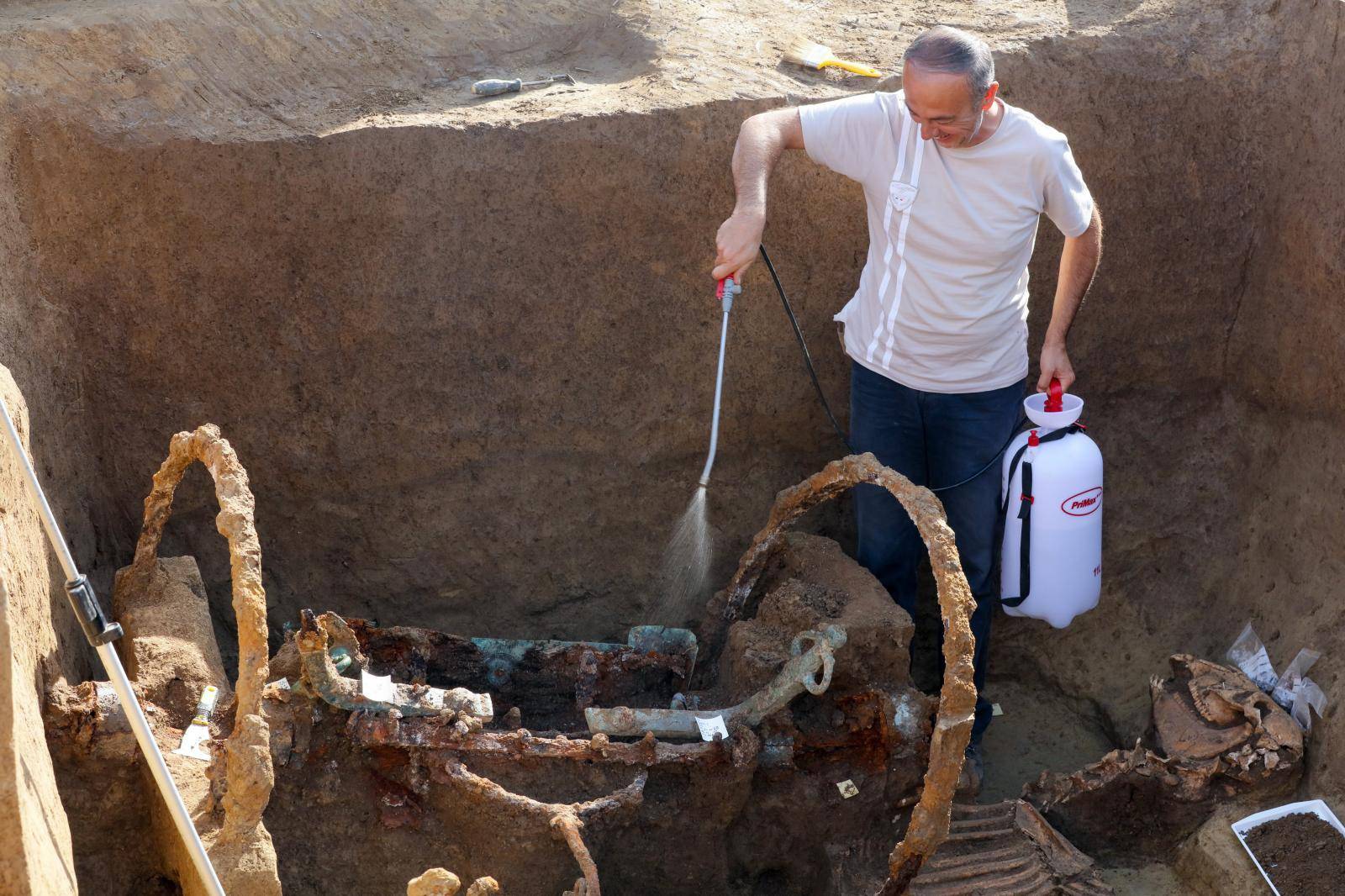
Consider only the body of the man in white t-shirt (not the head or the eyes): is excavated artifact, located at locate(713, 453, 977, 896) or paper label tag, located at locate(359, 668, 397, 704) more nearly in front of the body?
the excavated artifact

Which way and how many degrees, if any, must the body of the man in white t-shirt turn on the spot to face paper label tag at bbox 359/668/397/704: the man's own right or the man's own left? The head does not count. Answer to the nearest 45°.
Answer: approximately 45° to the man's own right

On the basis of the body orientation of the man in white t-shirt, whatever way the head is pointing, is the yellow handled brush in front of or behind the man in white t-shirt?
behind

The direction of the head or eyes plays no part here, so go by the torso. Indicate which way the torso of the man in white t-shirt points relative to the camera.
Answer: toward the camera

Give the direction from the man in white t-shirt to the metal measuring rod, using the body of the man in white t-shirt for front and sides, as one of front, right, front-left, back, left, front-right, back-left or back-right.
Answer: front-right

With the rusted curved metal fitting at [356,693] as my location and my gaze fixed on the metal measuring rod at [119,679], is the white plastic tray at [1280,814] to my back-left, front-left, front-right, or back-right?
back-left

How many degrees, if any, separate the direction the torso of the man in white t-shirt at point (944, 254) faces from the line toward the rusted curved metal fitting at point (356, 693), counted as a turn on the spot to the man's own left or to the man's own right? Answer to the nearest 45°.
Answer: approximately 45° to the man's own right

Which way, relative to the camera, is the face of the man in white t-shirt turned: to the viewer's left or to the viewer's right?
to the viewer's left
